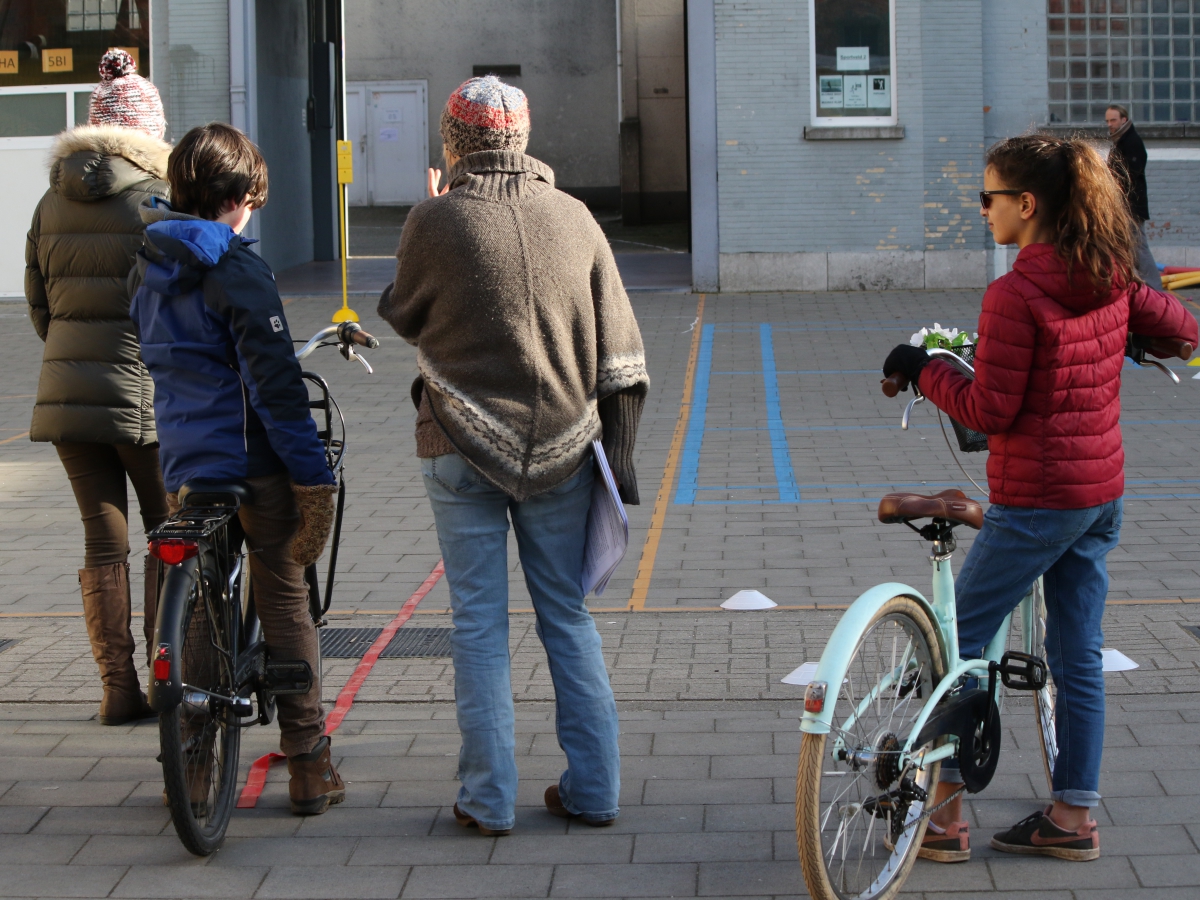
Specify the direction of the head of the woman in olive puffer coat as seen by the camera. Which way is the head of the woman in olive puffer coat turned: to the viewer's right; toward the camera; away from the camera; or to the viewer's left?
away from the camera

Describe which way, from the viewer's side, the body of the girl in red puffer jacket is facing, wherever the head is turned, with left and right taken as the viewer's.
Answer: facing away from the viewer and to the left of the viewer

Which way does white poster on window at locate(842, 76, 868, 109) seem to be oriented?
toward the camera

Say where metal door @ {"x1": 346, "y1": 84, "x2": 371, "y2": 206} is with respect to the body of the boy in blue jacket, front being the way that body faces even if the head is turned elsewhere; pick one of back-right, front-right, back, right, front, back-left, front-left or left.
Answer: front-left

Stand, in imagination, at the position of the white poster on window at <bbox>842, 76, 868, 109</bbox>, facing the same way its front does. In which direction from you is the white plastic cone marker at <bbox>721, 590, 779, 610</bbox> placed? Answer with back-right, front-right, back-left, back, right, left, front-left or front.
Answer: front

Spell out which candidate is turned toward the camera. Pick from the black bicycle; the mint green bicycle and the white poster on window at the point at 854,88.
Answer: the white poster on window

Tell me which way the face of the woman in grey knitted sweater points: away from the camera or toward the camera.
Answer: away from the camera

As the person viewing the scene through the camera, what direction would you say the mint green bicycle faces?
facing away from the viewer and to the right of the viewer

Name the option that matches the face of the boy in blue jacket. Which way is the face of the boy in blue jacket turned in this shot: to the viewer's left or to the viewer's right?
to the viewer's right

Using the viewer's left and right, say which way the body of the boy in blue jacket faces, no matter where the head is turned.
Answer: facing away from the viewer and to the right of the viewer

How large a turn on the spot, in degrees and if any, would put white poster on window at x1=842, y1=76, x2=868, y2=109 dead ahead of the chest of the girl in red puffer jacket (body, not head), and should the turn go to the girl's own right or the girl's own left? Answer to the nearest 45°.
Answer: approximately 45° to the girl's own right

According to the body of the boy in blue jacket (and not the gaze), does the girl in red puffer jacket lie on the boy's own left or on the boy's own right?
on the boy's own right

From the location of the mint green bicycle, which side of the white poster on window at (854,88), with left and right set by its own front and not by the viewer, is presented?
front

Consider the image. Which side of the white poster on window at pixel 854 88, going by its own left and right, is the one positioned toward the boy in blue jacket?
front

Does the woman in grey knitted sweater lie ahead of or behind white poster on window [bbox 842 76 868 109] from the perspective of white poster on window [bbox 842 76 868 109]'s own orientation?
ahead
